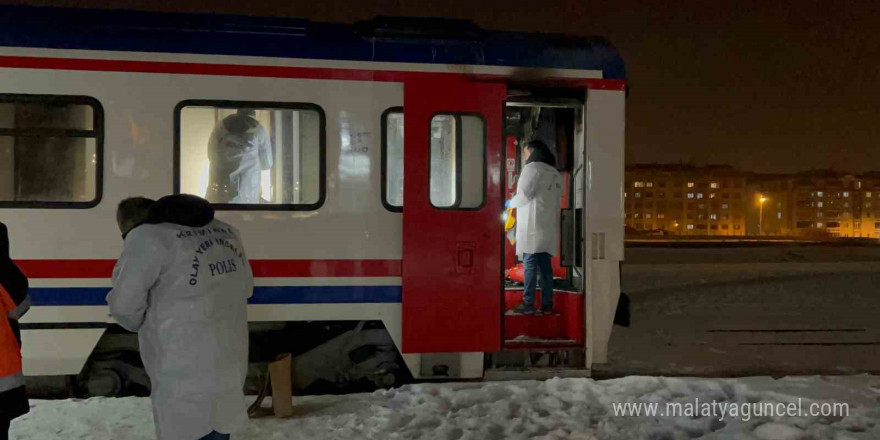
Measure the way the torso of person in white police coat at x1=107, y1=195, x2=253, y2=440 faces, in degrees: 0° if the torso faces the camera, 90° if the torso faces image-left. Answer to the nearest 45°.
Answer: approximately 135°

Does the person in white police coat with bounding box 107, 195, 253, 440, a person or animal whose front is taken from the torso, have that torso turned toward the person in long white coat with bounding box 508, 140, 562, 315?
no
